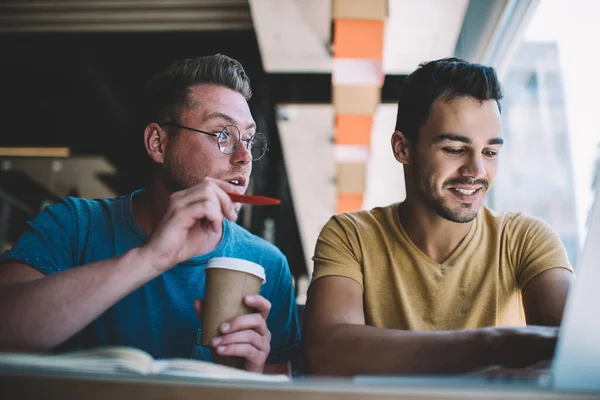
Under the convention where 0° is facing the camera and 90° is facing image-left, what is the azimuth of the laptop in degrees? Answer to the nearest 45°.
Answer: approximately 135°

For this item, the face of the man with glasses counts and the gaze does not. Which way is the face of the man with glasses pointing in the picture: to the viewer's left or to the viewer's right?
to the viewer's right

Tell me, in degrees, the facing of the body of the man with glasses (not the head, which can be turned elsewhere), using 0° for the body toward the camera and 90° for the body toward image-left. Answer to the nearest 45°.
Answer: approximately 315°

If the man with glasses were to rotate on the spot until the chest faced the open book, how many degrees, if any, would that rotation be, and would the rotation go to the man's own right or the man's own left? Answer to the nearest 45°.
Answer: approximately 45° to the man's own right
